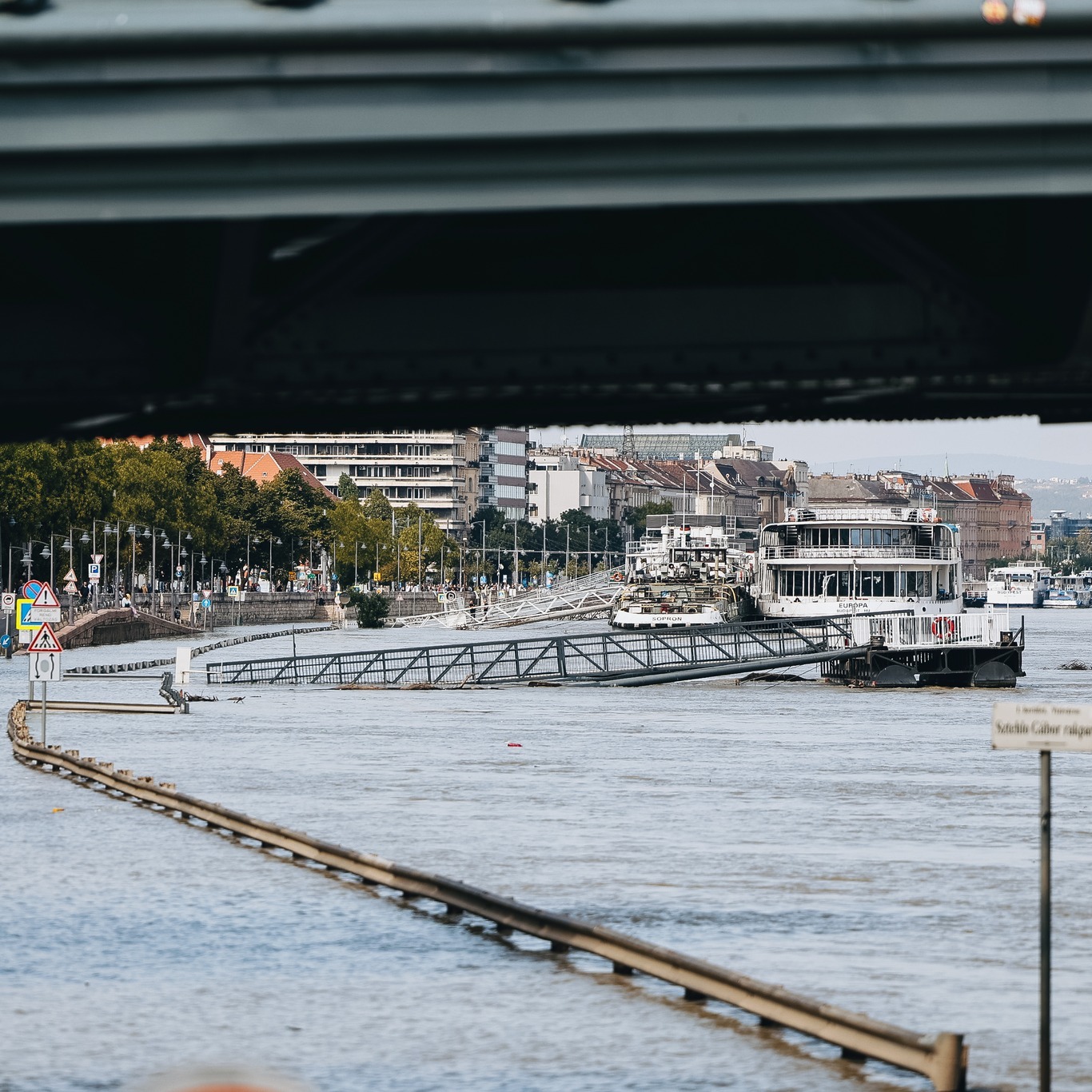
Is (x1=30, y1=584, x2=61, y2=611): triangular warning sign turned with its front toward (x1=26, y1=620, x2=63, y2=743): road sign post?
yes

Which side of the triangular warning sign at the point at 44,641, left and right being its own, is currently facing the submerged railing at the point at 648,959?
front

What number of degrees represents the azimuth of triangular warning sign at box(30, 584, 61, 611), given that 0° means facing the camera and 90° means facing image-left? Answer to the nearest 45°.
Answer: approximately 0°

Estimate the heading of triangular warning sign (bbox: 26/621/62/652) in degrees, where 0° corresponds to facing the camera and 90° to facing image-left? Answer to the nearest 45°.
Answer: approximately 0°

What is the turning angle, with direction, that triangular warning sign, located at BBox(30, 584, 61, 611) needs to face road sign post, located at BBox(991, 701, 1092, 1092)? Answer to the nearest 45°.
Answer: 0° — it already faces it

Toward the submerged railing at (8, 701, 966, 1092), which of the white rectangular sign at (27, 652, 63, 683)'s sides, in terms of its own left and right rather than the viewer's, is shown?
front

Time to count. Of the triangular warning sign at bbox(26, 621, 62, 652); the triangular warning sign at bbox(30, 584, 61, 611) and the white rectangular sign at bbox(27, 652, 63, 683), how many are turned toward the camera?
3

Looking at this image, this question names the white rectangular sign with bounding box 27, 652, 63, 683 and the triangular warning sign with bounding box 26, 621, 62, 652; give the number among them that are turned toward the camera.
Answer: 2
